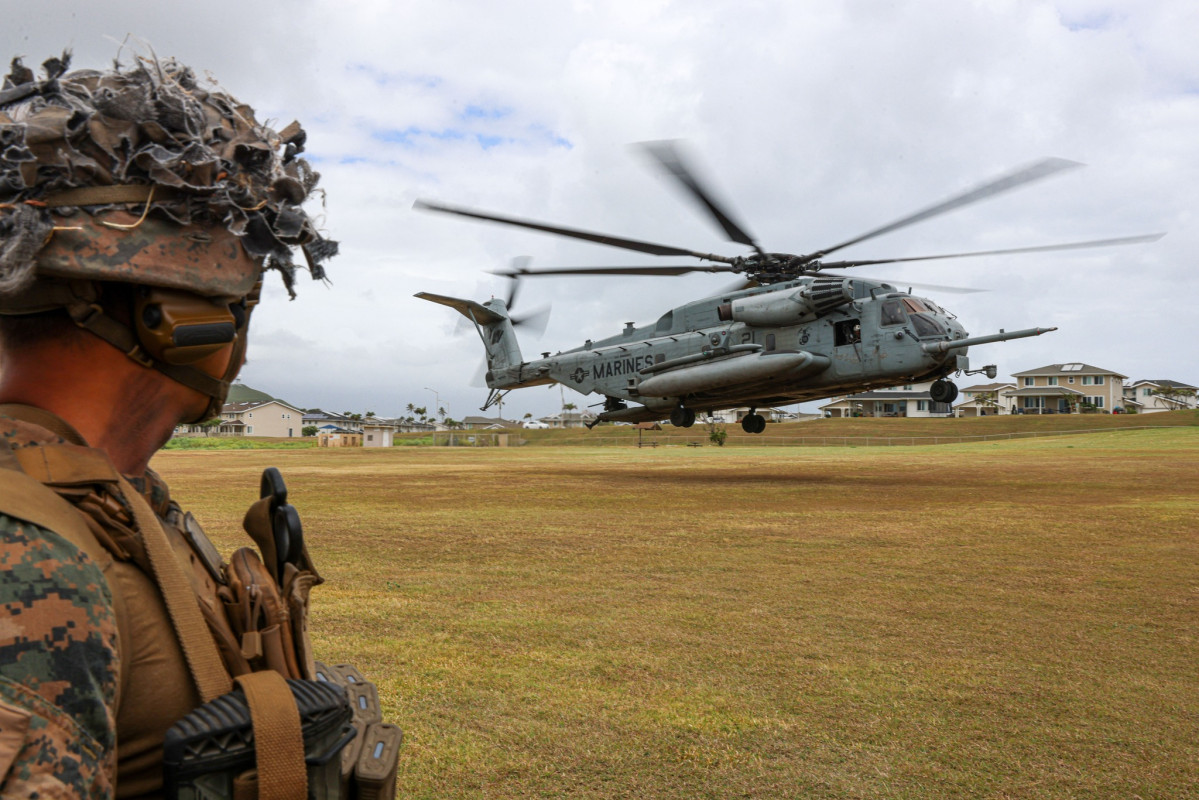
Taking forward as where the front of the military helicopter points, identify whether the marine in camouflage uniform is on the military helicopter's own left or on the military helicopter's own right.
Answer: on the military helicopter's own right

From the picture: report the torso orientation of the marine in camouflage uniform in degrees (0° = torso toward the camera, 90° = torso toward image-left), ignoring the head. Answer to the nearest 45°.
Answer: approximately 270°

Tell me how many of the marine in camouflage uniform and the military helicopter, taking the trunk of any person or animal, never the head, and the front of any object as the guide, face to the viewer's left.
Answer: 0

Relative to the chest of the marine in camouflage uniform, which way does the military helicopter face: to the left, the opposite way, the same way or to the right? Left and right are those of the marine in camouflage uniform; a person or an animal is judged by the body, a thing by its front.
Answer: to the right

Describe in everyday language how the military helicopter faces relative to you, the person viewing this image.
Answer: facing the viewer and to the right of the viewer

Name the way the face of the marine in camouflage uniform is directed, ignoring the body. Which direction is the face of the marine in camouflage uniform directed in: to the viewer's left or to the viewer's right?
to the viewer's right

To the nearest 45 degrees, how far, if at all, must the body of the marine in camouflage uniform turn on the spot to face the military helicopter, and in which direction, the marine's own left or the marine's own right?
approximately 45° to the marine's own left
